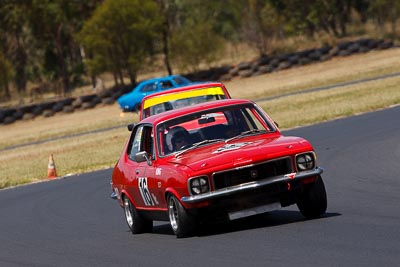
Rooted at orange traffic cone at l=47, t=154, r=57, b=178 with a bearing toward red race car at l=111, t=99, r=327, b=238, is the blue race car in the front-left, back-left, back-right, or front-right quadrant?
back-left

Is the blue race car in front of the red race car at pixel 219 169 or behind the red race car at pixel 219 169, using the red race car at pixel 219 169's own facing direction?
behind
